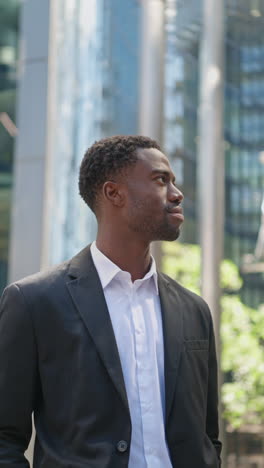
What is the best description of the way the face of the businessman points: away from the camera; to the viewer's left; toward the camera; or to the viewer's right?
to the viewer's right

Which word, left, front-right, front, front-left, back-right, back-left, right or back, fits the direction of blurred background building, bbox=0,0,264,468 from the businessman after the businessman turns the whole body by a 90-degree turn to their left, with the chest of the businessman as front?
front-left

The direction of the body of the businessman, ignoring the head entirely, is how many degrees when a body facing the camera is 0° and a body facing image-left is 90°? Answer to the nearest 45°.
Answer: approximately 315°
